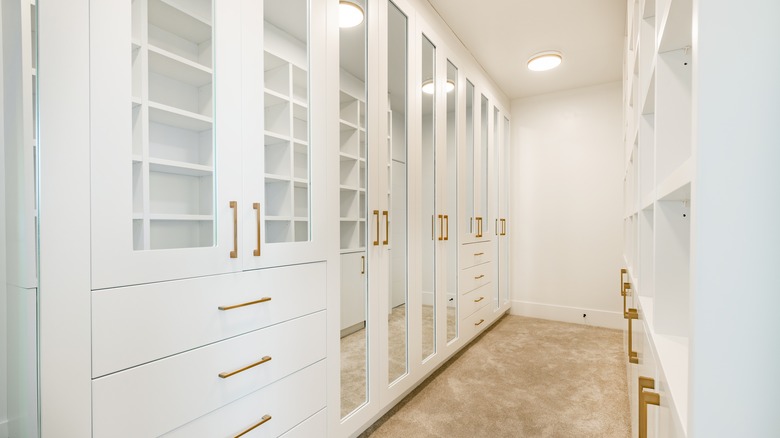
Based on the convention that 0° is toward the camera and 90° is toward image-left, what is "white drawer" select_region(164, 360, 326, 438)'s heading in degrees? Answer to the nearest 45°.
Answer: approximately 315°

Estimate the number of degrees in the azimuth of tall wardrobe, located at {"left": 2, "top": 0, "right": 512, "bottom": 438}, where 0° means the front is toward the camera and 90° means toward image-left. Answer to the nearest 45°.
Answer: approximately 315°

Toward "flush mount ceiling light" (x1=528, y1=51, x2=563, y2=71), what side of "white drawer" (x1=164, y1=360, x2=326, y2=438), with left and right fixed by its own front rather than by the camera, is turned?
left

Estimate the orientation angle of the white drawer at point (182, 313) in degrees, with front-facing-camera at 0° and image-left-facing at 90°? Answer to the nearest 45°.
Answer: approximately 315°

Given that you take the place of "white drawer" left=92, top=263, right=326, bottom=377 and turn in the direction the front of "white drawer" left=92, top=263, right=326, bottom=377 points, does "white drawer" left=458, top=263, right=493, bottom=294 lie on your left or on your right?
on your left

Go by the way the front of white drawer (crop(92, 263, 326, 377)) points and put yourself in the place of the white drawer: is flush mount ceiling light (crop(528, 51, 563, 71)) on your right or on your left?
on your left

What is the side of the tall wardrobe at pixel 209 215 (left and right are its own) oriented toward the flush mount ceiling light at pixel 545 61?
left
